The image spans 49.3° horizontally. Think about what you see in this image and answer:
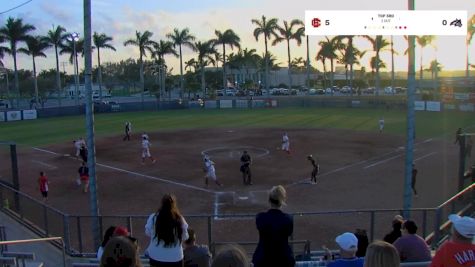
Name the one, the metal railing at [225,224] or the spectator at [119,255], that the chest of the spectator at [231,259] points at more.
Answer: the metal railing

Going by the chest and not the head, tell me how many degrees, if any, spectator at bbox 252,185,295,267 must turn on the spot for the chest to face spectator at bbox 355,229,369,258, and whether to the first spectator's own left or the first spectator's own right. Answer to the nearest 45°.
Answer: approximately 45° to the first spectator's own right

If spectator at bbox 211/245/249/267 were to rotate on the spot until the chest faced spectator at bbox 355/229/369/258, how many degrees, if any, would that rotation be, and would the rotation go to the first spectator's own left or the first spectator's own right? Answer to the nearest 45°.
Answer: approximately 45° to the first spectator's own right

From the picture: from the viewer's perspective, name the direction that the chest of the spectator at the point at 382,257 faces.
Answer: away from the camera

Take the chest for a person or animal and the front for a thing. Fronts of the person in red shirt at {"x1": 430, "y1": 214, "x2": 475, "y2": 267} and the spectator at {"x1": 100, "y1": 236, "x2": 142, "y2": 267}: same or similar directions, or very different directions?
same or similar directions

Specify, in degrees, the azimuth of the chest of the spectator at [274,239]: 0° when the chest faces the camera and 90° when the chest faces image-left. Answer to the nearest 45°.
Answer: approximately 180°

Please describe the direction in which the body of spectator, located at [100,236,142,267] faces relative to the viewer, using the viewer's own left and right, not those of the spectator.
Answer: facing away from the viewer

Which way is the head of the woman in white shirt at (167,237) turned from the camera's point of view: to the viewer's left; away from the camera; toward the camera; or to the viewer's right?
away from the camera

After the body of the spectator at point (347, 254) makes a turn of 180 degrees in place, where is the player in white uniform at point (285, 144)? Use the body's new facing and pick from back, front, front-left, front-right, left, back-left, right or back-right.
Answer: back

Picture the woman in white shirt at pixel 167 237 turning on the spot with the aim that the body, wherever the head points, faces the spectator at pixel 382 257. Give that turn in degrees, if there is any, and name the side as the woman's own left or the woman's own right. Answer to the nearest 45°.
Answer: approximately 135° to the woman's own right

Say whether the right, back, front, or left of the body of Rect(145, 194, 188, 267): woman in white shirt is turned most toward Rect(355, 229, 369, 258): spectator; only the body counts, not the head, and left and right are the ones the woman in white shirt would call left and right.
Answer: right

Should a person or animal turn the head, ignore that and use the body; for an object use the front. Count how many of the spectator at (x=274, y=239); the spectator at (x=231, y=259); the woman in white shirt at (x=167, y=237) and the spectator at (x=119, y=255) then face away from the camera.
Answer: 4

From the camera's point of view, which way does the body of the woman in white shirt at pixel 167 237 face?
away from the camera

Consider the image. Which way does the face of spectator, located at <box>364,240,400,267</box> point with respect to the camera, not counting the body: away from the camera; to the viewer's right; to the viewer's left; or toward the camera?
away from the camera

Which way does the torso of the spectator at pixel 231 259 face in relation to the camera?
away from the camera

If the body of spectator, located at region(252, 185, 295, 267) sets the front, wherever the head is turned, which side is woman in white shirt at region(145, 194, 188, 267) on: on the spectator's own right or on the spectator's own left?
on the spectator's own left

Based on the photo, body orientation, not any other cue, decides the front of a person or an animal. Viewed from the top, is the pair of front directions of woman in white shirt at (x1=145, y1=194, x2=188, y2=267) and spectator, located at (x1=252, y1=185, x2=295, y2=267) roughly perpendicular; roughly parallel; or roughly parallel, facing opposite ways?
roughly parallel

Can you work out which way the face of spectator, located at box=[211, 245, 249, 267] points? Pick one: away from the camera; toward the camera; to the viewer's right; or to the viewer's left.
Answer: away from the camera
